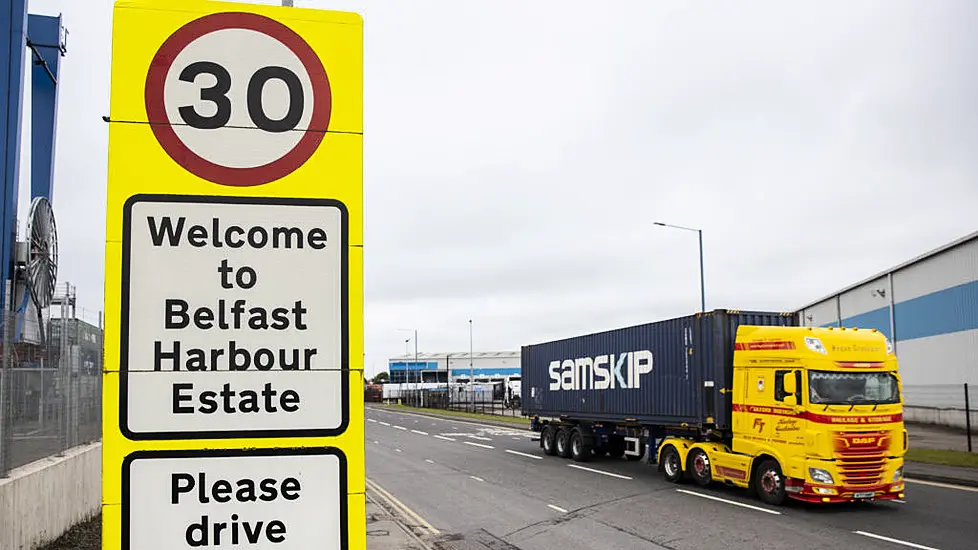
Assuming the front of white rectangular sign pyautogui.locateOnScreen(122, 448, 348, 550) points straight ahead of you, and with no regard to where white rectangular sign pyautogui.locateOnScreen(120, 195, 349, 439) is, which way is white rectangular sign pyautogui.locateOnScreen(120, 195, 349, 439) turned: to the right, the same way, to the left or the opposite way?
the same way

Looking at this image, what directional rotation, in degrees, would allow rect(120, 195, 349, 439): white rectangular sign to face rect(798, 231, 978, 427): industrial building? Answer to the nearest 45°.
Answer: approximately 135° to its left

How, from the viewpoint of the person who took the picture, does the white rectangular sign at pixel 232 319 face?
facing the viewer

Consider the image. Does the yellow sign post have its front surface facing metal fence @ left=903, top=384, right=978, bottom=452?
no

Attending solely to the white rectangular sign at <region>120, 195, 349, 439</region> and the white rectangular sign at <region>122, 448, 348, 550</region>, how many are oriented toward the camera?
2

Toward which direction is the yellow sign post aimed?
toward the camera

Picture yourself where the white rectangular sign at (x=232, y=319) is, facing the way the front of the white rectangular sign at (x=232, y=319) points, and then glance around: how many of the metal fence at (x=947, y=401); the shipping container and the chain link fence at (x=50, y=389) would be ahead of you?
0

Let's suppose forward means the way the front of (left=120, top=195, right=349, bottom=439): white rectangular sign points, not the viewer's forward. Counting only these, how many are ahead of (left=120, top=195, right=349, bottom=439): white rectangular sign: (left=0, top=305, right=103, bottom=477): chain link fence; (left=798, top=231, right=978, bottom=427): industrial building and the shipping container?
0

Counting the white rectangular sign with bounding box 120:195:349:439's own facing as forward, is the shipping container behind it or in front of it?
behind

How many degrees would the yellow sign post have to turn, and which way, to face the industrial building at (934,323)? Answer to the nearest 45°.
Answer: approximately 135° to its left

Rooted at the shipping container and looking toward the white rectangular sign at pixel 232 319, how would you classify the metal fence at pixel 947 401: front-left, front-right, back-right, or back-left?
back-left

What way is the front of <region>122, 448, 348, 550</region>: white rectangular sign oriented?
toward the camera
